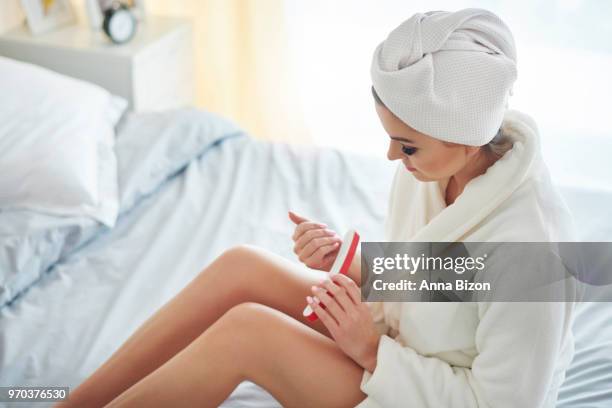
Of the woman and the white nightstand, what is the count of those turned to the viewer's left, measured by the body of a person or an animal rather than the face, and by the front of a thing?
1

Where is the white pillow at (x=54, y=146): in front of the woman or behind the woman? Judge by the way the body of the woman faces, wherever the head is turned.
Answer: in front

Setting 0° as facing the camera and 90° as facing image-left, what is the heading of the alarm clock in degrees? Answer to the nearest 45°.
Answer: approximately 315°

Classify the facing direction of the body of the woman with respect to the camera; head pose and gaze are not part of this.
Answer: to the viewer's left

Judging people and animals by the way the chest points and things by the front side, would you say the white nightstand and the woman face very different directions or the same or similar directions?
very different directions

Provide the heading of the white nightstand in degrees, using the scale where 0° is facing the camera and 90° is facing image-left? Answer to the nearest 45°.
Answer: approximately 315°

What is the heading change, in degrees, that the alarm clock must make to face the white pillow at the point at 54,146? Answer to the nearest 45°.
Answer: approximately 45° to its right

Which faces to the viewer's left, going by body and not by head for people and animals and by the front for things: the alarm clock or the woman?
the woman

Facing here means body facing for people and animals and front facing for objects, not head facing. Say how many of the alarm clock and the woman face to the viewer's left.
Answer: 1

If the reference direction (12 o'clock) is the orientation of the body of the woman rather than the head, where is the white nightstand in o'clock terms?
The white nightstand is roughly at 2 o'clock from the woman.

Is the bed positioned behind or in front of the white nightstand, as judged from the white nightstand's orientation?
in front
